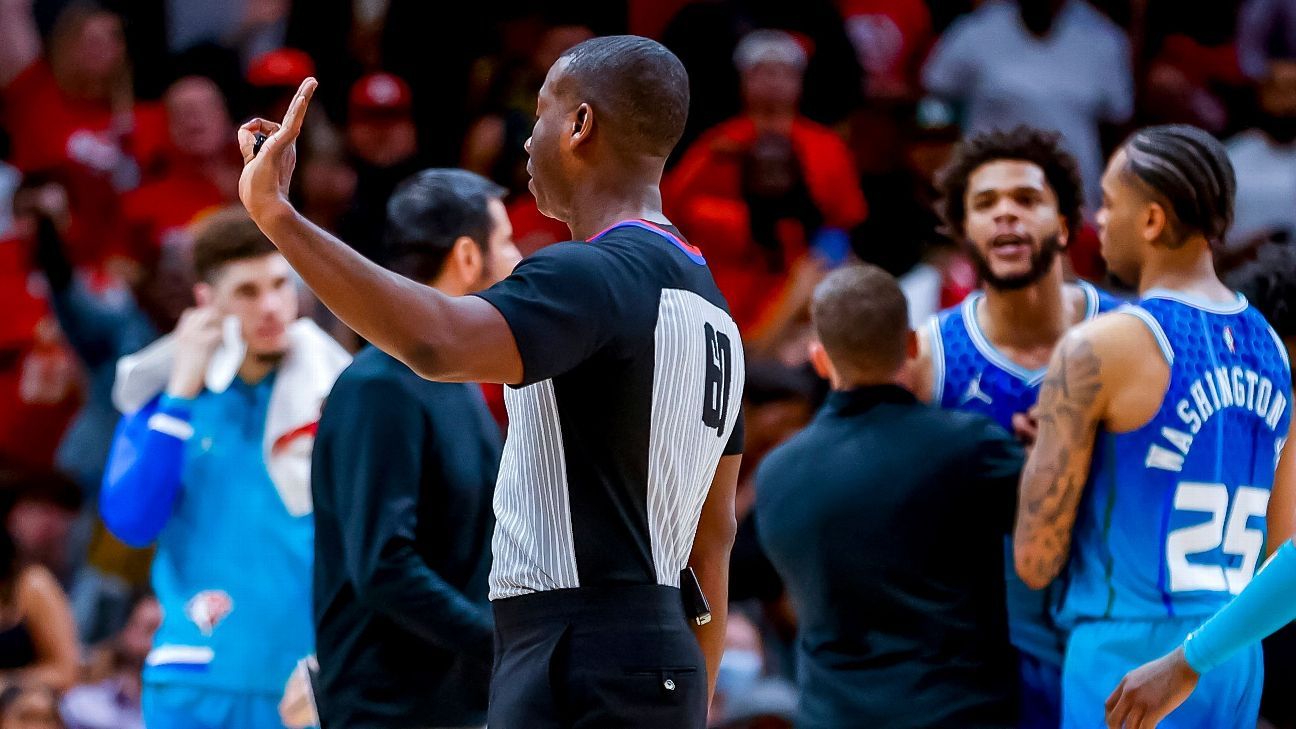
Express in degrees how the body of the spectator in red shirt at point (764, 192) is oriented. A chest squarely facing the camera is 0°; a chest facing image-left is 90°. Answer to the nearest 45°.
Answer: approximately 0°

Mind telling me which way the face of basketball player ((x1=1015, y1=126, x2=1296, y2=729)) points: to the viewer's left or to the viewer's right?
to the viewer's left

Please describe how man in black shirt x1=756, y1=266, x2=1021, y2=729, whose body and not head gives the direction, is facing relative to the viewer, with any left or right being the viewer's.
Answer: facing away from the viewer

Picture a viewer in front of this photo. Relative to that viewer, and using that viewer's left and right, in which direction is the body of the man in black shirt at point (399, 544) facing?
facing to the right of the viewer

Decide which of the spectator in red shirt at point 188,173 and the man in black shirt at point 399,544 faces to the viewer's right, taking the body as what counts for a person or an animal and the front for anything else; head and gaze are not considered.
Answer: the man in black shirt

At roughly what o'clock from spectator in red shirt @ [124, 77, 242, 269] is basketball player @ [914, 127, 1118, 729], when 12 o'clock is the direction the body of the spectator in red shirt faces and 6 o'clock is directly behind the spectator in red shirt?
The basketball player is roughly at 11 o'clock from the spectator in red shirt.

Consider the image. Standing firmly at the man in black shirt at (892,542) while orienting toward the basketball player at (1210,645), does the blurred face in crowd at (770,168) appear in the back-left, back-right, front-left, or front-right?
back-left

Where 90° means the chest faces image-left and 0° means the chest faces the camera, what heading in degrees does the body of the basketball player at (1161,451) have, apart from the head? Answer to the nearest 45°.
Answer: approximately 135°
